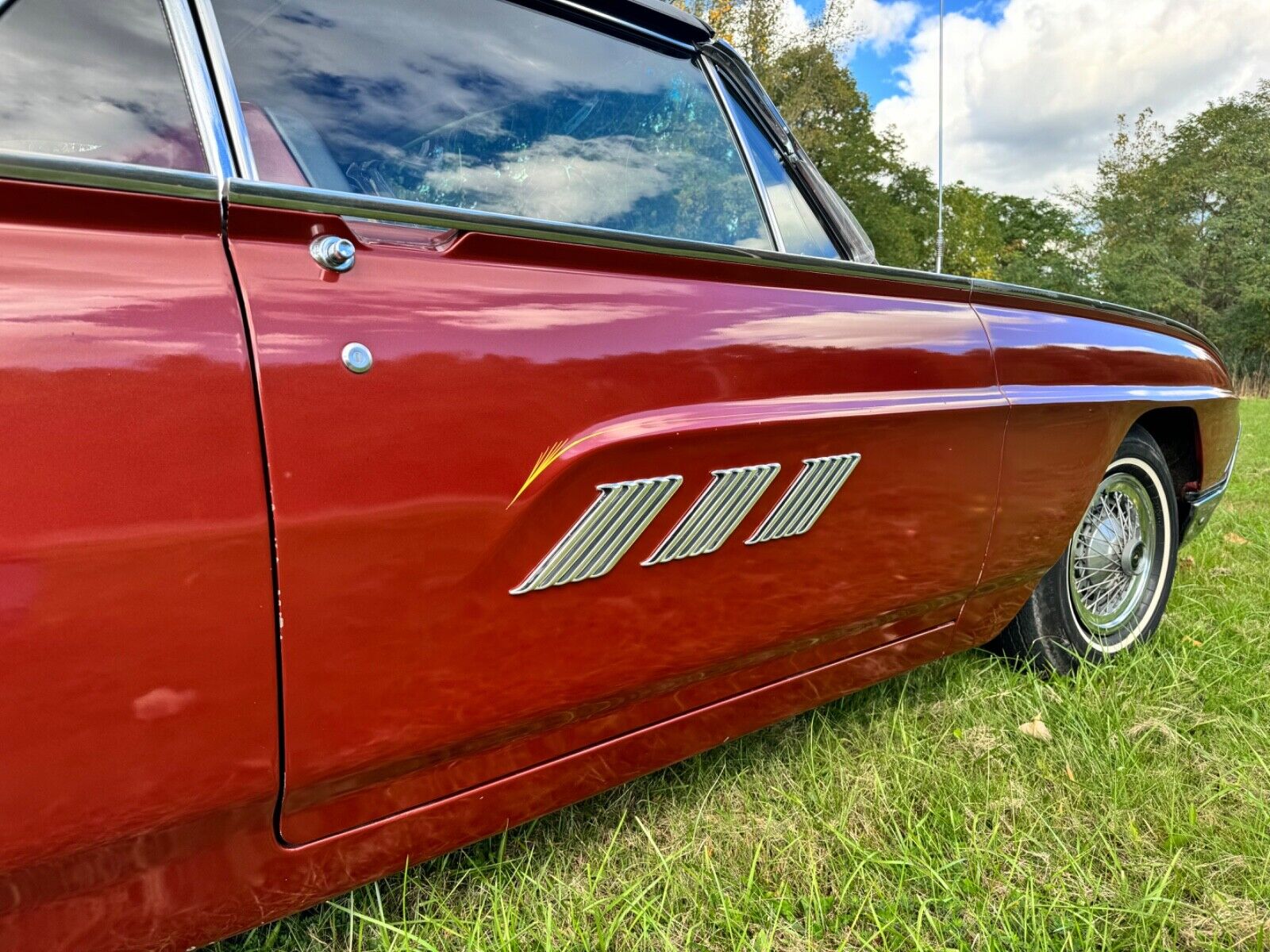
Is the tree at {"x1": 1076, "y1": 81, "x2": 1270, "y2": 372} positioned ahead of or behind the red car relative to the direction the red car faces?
ahead

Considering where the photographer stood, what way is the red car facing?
facing away from the viewer and to the right of the viewer

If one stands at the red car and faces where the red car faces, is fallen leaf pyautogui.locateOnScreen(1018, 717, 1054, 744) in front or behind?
in front

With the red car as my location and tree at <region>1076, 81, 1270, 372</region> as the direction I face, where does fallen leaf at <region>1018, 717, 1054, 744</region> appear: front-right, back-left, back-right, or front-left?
front-right
